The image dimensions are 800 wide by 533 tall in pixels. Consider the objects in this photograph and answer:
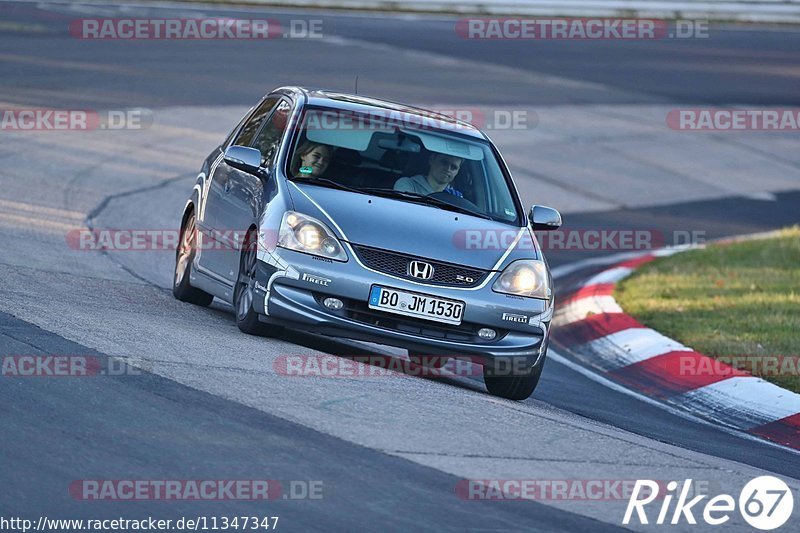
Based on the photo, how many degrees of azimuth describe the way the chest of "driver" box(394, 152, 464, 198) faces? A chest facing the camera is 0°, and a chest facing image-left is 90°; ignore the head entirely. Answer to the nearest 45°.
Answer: approximately 315°

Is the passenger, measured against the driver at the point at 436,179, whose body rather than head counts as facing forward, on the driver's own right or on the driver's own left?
on the driver's own right

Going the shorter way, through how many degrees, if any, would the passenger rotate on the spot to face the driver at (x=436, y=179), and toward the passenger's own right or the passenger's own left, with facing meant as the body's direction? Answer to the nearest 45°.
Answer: approximately 45° to the passenger's own left

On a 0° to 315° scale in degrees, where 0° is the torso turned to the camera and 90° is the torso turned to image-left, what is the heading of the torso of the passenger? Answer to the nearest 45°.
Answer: approximately 315°
